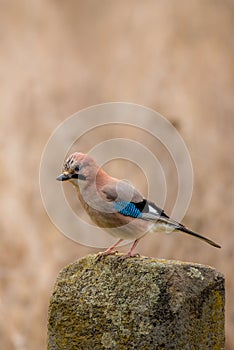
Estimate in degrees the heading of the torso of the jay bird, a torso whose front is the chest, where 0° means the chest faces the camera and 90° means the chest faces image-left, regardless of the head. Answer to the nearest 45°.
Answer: approximately 90°
